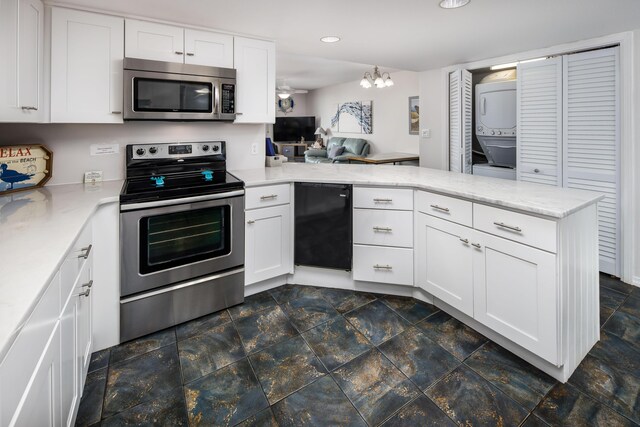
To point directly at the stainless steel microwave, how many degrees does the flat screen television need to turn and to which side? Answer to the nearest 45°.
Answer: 0° — it already faces it

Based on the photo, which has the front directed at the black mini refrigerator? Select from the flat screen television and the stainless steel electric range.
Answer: the flat screen television

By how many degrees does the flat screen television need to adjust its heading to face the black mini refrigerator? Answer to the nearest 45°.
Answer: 0° — it already faces it

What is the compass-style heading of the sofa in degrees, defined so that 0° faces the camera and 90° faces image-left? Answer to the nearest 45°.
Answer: approximately 45°

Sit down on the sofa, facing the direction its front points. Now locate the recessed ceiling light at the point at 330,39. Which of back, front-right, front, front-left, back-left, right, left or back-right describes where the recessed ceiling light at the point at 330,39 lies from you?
front-left

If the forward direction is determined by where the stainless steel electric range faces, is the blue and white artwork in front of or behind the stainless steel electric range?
behind
